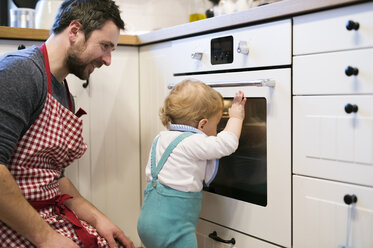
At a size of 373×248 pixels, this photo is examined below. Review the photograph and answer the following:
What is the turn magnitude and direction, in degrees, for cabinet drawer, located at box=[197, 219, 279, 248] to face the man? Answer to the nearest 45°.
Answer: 0° — it already faces them

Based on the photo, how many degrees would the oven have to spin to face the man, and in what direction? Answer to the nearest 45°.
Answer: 0° — it already faces them

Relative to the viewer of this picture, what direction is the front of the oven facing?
facing the viewer and to the left of the viewer

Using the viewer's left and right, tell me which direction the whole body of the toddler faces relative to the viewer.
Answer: facing away from the viewer and to the right of the viewer

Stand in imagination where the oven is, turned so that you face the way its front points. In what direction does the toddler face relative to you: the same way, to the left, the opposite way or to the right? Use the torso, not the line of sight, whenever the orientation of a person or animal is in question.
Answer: the opposite way

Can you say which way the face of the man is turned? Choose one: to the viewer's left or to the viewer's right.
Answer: to the viewer's right

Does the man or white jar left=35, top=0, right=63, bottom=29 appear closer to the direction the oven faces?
the man

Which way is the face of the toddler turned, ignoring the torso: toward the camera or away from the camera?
away from the camera

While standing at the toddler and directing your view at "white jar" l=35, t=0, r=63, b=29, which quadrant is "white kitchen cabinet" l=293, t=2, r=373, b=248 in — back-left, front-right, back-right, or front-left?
back-right

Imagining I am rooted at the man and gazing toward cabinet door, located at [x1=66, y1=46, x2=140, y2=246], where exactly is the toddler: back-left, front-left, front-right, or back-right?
front-right

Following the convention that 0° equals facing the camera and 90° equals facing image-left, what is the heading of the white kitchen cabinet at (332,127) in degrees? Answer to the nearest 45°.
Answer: approximately 45°

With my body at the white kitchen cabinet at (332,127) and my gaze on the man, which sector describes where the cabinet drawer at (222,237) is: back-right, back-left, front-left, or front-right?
front-right

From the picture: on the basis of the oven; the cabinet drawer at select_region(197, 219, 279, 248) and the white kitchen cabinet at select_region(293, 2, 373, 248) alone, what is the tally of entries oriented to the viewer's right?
0
